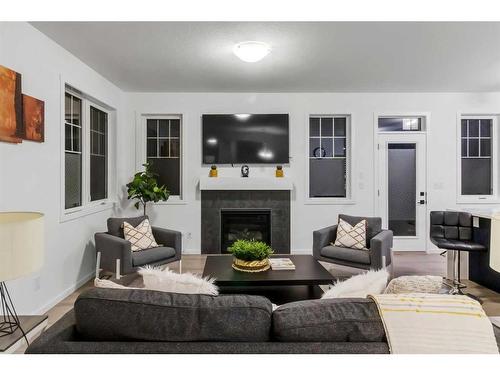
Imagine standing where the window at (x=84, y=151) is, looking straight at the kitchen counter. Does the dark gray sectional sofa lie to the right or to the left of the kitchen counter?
right

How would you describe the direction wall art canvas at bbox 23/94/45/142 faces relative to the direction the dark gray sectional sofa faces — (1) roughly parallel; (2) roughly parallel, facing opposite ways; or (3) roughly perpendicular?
roughly perpendicular

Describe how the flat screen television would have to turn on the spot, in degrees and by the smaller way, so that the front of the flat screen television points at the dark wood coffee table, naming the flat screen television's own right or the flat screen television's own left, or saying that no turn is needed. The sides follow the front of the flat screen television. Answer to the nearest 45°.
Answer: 0° — it already faces it

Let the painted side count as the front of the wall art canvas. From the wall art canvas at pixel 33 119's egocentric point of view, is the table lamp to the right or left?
on its right

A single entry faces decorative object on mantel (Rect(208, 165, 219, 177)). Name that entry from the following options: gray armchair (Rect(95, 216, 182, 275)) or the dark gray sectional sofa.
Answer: the dark gray sectional sofa

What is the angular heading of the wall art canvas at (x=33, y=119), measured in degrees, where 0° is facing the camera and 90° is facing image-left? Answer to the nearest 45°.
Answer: approximately 315°

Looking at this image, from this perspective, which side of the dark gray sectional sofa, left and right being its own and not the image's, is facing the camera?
back
